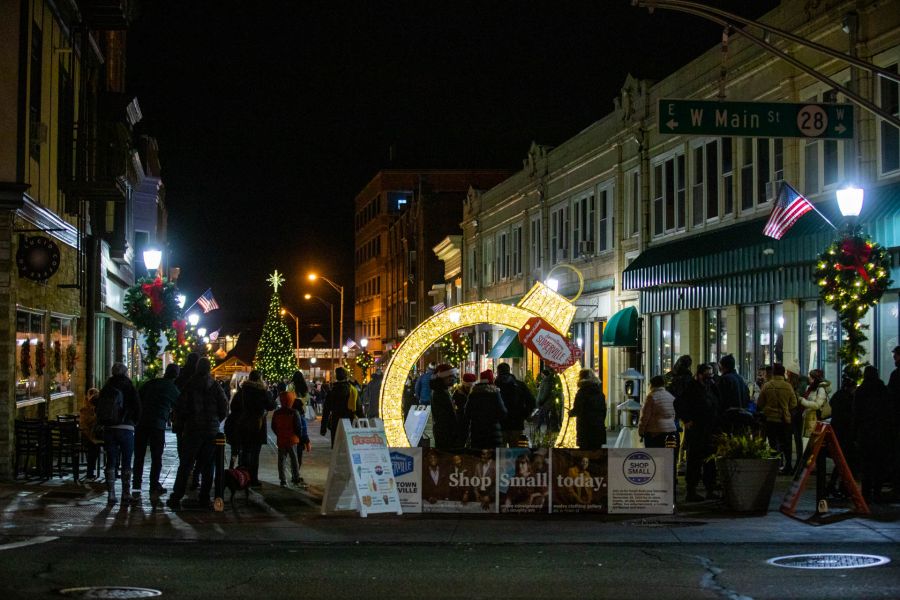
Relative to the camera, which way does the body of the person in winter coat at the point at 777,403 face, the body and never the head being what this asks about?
away from the camera

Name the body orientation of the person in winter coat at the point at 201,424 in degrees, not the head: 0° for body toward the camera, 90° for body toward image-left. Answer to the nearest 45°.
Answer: approximately 180°

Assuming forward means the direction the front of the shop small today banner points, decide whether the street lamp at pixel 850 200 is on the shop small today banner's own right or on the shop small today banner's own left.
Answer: on the shop small today banner's own left

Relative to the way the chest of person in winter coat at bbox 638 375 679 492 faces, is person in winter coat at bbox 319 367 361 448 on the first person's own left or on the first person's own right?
on the first person's own left

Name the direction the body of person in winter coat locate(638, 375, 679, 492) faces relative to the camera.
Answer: away from the camera

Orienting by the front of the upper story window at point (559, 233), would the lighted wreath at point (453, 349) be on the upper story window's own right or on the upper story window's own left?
on the upper story window's own right

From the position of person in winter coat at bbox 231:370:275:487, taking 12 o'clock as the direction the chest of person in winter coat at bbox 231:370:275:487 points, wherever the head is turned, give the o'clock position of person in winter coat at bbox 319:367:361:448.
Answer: person in winter coat at bbox 319:367:361:448 is roughly at 1 o'clock from person in winter coat at bbox 231:370:275:487.

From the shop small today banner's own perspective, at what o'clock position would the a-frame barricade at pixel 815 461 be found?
The a-frame barricade is roughly at 9 o'clock from the shop small today banner.

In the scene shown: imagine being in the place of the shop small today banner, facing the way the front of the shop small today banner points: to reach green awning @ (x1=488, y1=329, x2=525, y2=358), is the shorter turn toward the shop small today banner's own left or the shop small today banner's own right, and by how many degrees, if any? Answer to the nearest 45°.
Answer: approximately 180°

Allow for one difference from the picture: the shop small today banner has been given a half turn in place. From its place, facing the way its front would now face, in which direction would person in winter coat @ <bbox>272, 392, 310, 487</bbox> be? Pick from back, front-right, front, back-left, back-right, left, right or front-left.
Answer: front-left
